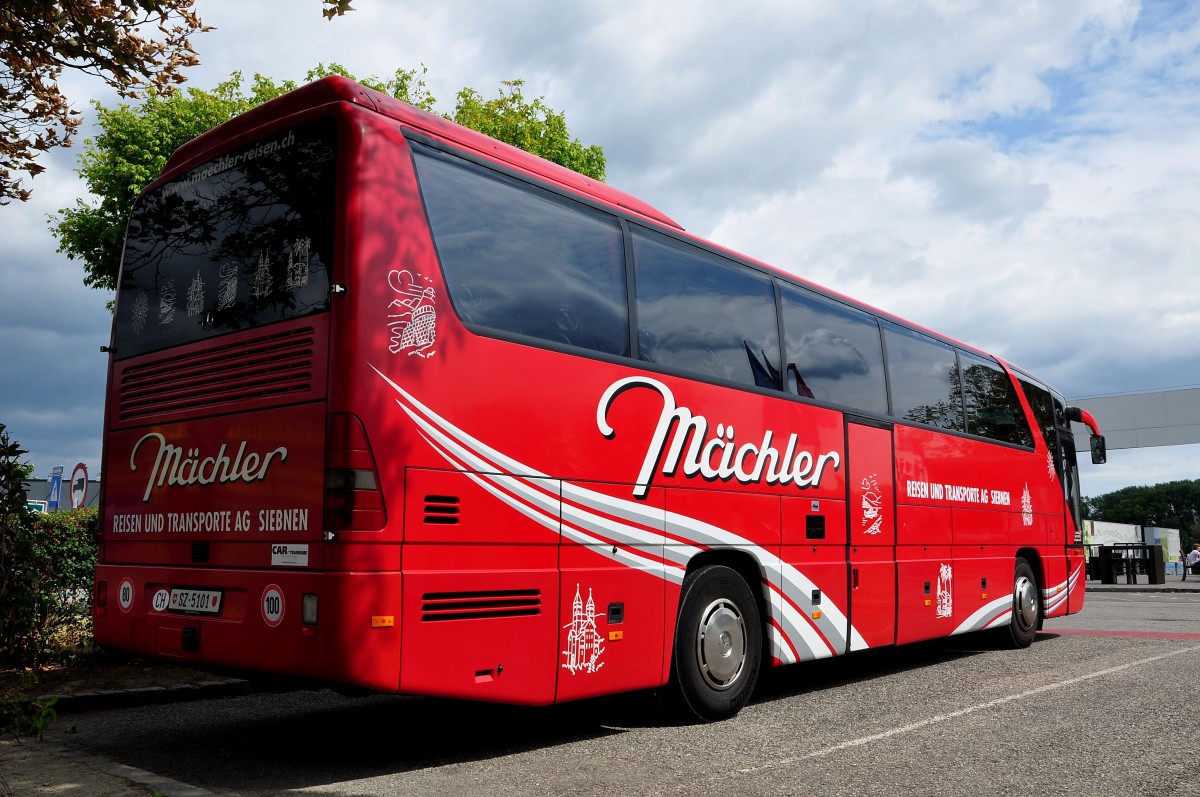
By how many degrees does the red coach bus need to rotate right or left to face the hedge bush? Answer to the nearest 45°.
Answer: approximately 90° to its left

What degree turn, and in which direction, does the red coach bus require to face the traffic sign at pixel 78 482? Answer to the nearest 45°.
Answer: approximately 90° to its left

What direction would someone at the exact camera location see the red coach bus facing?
facing away from the viewer and to the right of the viewer

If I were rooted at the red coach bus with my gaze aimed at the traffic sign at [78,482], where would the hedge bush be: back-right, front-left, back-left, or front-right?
front-left

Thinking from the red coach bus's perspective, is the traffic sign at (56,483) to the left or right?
on its left
